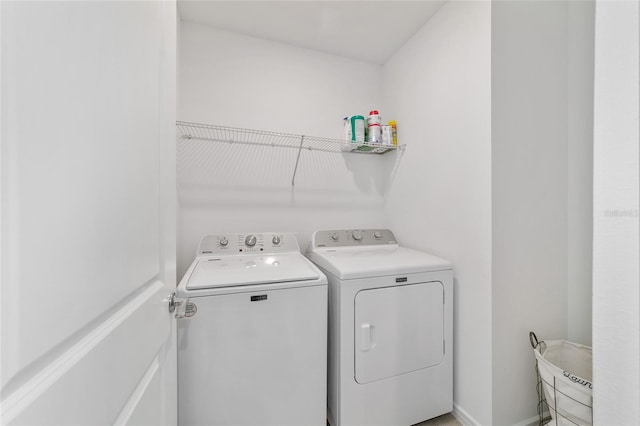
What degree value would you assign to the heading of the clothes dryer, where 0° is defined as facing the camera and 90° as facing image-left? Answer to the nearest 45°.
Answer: approximately 315°

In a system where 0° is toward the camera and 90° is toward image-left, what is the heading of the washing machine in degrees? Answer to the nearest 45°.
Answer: approximately 0°

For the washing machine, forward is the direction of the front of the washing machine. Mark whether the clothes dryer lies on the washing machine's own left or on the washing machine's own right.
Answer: on the washing machine's own left

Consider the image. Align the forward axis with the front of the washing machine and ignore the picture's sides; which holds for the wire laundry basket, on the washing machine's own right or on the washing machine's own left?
on the washing machine's own left

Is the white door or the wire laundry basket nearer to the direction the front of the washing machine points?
the white door

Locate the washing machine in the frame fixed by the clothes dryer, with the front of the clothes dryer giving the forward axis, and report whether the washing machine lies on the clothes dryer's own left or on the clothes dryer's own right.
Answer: on the clothes dryer's own right
